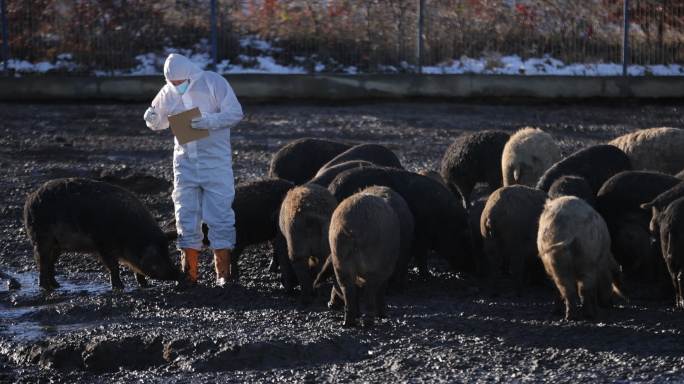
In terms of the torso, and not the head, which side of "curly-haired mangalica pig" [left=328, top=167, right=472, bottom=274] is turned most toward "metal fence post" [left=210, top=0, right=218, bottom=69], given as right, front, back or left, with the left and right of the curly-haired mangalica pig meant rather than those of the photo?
left

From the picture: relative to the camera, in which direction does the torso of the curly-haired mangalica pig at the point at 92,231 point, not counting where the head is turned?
to the viewer's right

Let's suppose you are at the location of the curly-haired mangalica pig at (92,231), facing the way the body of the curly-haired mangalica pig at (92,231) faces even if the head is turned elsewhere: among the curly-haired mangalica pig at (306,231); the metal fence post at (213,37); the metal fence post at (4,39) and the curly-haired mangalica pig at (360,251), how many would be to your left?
2

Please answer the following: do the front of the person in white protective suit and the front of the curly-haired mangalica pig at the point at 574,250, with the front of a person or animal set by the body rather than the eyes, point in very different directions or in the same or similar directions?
very different directions

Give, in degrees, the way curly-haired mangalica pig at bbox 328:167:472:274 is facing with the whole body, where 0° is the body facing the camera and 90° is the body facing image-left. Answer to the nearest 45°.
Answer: approximately 270°
